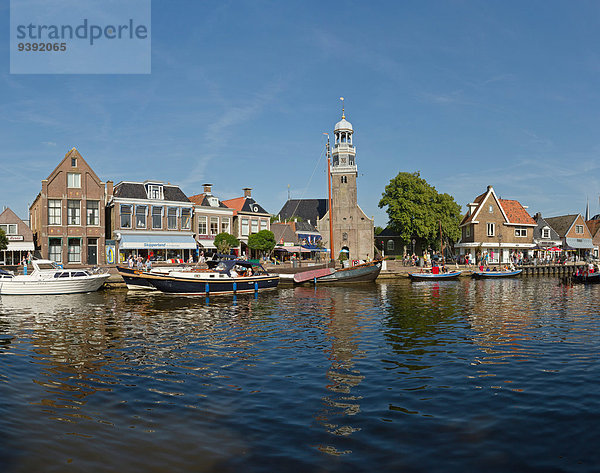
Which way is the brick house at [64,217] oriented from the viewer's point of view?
toward the camera

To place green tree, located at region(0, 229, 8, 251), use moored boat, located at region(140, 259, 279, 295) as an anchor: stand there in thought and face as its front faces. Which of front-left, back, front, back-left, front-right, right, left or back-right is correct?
front-right

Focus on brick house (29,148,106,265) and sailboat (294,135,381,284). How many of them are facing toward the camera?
1

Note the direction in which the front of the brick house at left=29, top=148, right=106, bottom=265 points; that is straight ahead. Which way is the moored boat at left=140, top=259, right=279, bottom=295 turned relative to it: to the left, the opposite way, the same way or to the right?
to the right

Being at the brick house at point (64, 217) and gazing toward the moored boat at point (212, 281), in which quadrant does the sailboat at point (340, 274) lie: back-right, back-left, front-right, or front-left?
front-left

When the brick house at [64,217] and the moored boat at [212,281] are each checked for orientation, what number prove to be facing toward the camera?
1

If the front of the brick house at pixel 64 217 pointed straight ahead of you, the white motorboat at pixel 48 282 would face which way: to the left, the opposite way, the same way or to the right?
to the left

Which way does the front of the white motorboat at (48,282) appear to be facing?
to the viewer's right

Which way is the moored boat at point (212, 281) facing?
to the viewer's left

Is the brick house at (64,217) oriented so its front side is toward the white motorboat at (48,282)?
yes

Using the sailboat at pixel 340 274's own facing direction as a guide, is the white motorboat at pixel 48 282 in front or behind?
behind

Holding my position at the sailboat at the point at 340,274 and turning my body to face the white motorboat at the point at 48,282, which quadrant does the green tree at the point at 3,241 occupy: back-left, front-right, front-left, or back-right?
front-right

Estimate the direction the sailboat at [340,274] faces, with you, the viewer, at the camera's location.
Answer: facing to the right of the viewer

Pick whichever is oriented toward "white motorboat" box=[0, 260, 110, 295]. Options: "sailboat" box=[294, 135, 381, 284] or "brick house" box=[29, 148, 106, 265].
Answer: the brick house

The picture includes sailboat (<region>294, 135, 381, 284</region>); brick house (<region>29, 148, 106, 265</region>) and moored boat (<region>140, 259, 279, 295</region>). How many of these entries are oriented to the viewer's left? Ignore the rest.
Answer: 1
